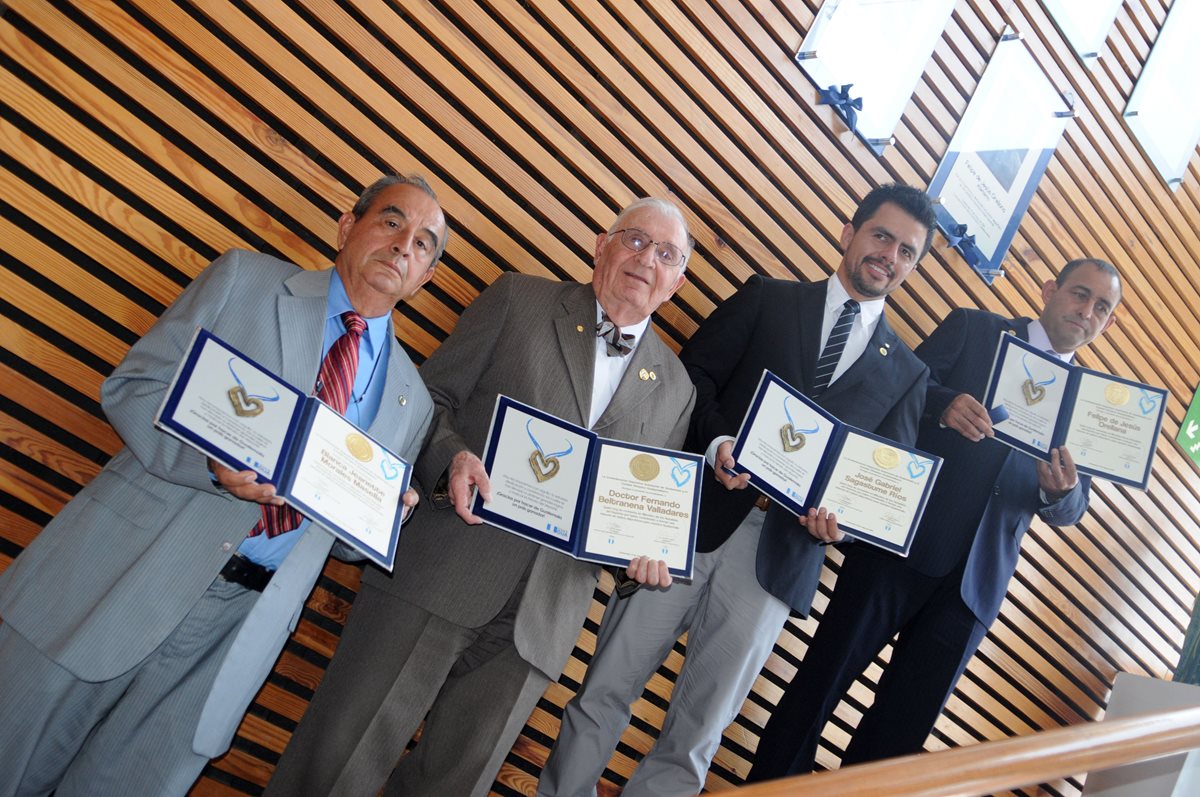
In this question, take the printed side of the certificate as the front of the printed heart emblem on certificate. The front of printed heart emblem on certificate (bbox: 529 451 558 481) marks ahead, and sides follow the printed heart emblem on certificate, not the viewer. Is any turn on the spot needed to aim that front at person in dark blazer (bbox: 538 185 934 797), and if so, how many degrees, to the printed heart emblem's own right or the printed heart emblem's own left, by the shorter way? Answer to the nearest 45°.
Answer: approximately 135° to the printed heart emblem's own left

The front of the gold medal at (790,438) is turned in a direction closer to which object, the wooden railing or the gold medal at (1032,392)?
the wooden railing

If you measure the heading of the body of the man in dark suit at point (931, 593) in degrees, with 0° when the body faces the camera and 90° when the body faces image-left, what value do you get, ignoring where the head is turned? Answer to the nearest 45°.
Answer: approximately 0°

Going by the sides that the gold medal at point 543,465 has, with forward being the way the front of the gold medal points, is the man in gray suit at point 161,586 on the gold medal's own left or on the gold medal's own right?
on the gold medal's own right
